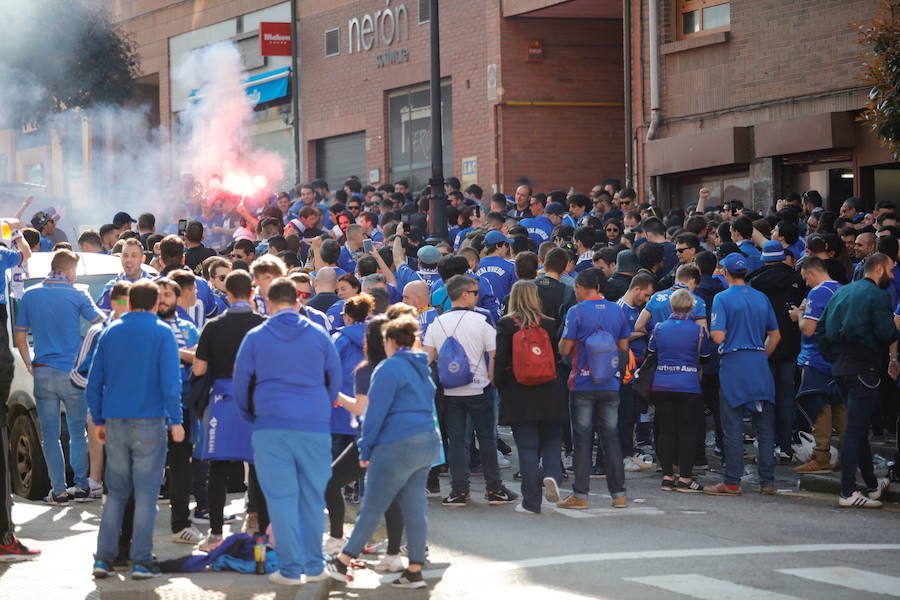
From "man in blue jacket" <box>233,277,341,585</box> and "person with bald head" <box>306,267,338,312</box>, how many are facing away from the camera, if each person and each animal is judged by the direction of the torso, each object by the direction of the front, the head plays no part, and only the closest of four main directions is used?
2

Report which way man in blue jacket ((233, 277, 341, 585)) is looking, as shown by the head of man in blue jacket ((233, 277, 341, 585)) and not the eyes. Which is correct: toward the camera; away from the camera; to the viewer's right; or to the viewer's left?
away from the camera

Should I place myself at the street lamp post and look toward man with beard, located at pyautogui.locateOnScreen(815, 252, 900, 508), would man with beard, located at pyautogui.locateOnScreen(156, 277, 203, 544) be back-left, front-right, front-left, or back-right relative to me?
front-right

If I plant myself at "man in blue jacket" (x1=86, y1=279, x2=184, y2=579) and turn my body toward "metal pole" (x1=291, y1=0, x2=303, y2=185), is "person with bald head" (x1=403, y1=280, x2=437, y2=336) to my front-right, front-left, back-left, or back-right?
front-right

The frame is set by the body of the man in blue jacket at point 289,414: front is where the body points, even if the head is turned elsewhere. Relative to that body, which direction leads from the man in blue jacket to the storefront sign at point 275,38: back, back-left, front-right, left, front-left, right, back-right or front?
front

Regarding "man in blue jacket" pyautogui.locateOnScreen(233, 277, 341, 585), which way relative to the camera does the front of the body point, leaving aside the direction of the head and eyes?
away from the camera

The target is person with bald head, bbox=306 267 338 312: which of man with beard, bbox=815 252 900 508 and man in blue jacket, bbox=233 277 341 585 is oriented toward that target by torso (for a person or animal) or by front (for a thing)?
the man in blue jacket

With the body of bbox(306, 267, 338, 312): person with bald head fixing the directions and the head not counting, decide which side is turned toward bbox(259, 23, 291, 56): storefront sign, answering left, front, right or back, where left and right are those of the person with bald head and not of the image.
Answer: front

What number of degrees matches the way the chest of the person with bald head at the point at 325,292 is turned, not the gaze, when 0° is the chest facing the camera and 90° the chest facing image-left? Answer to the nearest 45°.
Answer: approximately 180°

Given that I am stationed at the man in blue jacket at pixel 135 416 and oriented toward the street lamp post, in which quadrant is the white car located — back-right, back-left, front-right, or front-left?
front-left

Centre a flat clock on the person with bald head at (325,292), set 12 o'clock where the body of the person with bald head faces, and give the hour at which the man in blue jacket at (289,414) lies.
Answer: The man in blue jacket is roughly at 6 o'clock from the person with bald head.

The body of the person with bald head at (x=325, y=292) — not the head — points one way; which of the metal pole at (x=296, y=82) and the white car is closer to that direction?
the metal pole

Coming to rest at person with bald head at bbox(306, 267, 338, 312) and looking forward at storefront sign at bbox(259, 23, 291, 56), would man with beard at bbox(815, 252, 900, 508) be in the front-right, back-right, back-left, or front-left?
back-right
